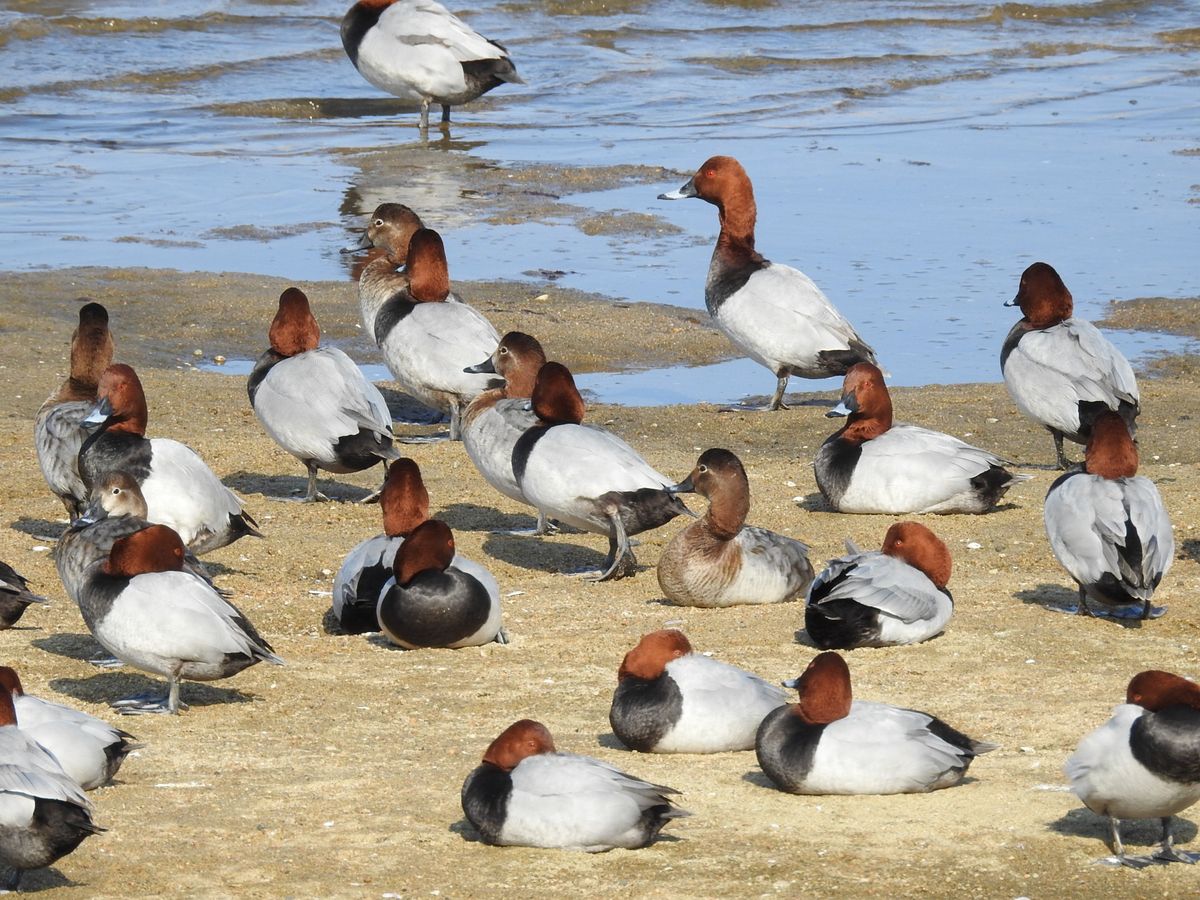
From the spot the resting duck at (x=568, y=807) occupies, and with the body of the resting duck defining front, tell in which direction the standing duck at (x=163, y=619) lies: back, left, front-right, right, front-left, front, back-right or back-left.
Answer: front-right

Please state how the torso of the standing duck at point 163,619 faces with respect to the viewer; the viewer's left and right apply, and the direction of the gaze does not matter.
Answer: facing to the left of the viewer

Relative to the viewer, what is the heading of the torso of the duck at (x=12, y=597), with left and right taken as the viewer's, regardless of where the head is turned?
facing to the left of the viewer

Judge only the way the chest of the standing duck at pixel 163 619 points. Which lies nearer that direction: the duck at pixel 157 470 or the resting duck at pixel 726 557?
the duck

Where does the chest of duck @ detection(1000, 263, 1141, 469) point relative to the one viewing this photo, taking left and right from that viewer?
facing away from the viewer and to the left of the viewer

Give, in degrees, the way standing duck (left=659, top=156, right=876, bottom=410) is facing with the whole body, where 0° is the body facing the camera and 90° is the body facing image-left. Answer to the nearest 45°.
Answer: approximately 90°

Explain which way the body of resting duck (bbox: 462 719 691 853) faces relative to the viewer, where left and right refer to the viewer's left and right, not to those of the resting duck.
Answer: facing to the left of the viewer

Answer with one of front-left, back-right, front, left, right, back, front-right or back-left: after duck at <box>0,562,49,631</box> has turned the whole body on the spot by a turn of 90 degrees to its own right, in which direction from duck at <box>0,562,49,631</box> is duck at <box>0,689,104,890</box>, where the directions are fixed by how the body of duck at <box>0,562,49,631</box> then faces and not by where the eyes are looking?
back

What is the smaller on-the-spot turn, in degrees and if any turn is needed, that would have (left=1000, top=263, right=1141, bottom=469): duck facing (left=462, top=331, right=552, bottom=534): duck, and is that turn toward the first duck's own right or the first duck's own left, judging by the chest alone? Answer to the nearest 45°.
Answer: approximately 90° to the first duck's own left

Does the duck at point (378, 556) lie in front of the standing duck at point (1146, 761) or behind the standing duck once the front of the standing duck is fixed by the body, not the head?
behind
